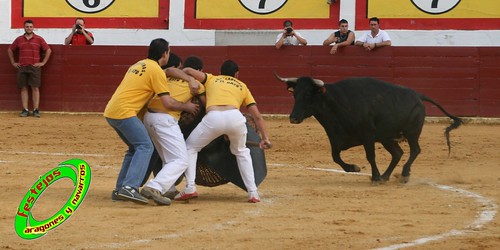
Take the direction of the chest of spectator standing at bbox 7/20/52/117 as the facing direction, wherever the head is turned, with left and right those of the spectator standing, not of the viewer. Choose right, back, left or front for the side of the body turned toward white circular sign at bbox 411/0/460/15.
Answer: left

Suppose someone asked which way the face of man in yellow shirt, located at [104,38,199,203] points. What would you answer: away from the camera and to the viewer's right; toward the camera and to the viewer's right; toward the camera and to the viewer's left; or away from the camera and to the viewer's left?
away from the camera and to the viewer's right

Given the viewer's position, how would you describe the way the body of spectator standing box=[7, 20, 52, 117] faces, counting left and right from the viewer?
facing the viewer

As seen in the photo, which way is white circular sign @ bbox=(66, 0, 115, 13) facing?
toward the camera

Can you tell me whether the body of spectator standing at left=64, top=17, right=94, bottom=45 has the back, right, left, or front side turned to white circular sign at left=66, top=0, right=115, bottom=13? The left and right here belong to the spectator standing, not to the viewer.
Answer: back

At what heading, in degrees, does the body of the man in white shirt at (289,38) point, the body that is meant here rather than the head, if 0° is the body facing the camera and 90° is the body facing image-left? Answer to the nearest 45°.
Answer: approximately 0°

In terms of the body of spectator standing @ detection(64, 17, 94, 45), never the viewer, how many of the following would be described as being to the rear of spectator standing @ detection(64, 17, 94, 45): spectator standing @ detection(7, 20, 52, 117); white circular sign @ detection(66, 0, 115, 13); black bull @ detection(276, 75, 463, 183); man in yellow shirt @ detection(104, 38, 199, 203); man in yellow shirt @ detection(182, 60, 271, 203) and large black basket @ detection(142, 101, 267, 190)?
1

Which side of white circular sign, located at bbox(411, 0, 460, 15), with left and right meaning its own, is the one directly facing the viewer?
front

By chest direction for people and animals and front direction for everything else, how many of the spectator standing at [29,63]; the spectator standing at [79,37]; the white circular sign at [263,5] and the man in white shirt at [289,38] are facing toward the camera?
4

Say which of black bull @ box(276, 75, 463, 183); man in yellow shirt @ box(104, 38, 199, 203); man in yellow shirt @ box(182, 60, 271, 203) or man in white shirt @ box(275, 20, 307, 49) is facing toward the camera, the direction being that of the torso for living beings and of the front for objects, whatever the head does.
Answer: the man in white shirt

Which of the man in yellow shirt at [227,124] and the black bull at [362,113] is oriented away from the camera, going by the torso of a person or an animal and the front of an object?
the man in yellow shirt

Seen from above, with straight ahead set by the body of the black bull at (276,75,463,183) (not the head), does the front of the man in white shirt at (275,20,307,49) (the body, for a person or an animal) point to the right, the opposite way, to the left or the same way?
to the left

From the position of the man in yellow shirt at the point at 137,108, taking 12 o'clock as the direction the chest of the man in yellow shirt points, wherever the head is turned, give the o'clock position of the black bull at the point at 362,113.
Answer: The black bull is roughly at 12 o'clock from the man in yellow shirt.

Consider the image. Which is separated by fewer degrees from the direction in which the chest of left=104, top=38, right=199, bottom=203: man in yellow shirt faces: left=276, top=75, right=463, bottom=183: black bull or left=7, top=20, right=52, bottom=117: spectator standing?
the black bull

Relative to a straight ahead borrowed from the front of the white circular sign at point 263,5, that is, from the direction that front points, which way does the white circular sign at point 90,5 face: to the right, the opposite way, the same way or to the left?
the same way

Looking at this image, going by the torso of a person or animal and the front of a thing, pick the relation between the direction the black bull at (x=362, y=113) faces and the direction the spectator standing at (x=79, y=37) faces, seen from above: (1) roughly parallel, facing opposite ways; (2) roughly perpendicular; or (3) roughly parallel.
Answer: roughly perpendicular

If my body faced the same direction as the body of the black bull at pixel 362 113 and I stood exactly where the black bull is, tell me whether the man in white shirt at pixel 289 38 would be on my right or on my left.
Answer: on my right

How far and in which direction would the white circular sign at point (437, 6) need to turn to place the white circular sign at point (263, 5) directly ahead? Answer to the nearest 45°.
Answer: approximately 90° to its right
